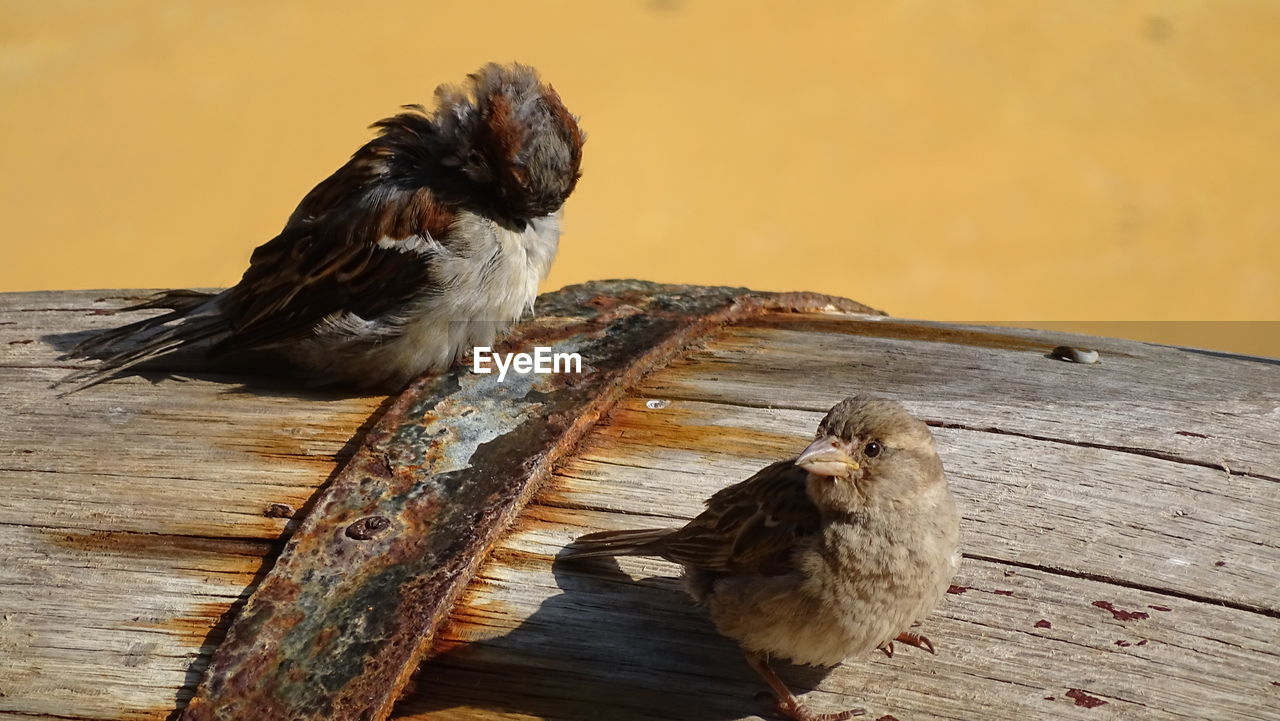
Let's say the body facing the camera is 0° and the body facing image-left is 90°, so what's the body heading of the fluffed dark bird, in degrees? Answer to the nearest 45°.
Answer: approximately 270°

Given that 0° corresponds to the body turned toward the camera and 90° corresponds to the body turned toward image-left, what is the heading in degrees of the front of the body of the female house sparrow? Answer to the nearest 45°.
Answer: approximately 315°

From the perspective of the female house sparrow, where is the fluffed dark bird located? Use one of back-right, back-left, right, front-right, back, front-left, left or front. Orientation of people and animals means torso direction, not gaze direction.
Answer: back

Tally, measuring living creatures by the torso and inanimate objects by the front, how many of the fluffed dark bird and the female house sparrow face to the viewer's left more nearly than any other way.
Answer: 0

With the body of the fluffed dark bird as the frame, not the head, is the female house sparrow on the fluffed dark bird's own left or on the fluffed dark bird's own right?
on the fluffed dark bird's own right
